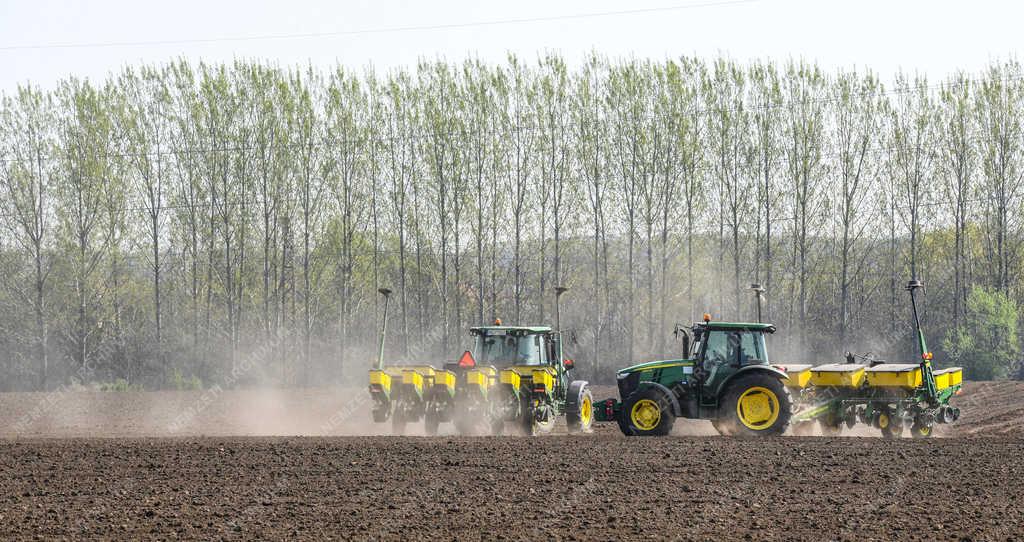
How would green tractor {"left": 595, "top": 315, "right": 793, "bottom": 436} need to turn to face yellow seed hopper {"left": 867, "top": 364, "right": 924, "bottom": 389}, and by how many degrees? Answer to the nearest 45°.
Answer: approximately 180°

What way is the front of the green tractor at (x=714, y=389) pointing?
to the viewer's left

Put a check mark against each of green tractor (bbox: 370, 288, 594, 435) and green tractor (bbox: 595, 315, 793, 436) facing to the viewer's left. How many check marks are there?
1

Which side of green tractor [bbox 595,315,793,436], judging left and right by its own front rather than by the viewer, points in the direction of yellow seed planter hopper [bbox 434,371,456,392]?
front

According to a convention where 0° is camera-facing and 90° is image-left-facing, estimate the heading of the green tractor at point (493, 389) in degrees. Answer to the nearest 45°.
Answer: approximately 225°

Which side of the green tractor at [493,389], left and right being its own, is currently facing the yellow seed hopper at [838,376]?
right

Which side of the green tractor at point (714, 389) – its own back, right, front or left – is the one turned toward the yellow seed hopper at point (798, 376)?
back

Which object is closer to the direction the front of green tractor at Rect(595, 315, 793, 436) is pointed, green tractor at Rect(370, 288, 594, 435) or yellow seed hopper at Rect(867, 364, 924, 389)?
the green tractor

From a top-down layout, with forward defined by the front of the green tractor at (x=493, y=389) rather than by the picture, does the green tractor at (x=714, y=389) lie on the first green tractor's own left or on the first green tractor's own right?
on the first green tractor's own right

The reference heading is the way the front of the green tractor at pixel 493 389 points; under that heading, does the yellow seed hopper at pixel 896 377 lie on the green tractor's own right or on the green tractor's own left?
on the green tractor's own right

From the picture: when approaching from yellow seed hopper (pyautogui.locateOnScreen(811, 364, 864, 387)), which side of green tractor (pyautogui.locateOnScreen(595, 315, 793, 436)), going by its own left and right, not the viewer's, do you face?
back
